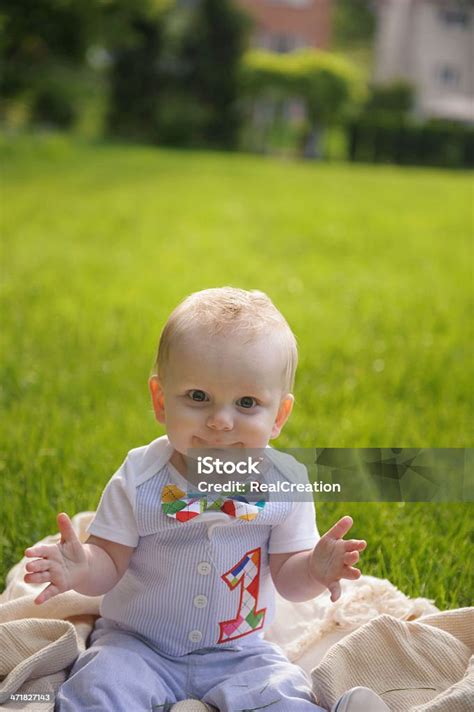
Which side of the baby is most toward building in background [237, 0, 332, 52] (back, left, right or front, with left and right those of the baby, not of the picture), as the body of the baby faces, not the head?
back

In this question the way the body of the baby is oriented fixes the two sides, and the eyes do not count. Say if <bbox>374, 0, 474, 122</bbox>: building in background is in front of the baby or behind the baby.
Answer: behind

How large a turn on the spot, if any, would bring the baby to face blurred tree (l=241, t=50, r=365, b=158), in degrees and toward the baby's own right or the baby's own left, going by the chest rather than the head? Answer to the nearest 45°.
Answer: approximately 180°

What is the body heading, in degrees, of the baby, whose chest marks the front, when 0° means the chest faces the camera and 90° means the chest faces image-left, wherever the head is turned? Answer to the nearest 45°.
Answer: approximately 0°

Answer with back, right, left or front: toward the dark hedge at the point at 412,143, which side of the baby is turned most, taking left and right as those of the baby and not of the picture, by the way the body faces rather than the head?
back

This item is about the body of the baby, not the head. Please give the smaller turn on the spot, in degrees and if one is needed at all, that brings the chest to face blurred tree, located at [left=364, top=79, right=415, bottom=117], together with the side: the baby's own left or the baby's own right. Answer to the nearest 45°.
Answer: approximately 180°

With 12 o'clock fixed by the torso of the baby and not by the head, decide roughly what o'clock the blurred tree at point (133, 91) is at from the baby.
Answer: The blurred tree is roughly at 6 o'clock from the baby.

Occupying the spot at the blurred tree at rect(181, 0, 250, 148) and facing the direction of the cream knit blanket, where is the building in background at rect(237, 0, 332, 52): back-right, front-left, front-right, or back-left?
back-left

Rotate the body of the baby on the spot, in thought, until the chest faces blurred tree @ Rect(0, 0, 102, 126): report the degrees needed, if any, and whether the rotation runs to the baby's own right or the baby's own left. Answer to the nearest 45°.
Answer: approximately 180°
